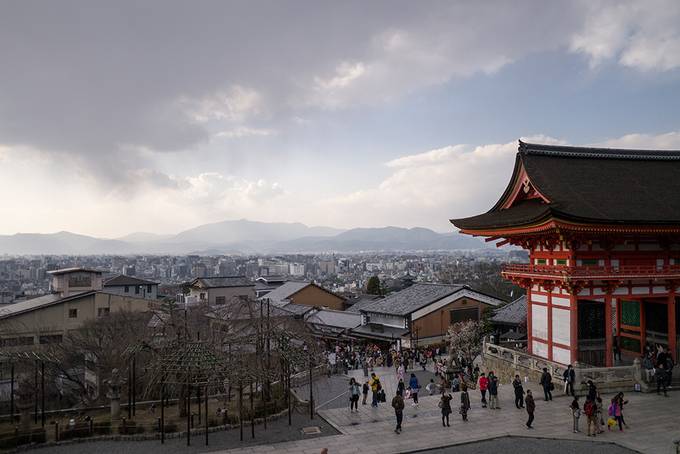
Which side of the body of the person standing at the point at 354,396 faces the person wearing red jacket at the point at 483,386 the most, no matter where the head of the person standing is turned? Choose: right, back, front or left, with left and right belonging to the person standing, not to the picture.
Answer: left

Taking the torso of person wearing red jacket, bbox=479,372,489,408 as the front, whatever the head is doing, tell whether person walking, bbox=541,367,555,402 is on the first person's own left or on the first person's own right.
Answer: on the first person's own right

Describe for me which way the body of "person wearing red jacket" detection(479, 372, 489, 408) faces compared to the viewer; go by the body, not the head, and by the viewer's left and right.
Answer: facing away from the viewer

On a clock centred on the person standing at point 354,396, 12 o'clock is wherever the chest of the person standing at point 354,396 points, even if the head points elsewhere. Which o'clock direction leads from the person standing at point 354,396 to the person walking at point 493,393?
the person walking at point 493,393 is roughly at 9 o'clock from the person standing at point 354,396.

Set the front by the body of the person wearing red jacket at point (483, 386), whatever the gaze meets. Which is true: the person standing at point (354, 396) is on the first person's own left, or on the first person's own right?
on the first person's own left

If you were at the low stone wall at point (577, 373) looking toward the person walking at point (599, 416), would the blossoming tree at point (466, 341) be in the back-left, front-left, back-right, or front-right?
back-right

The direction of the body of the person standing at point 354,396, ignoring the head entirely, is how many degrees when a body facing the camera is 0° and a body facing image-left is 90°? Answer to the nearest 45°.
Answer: approximately 0°
